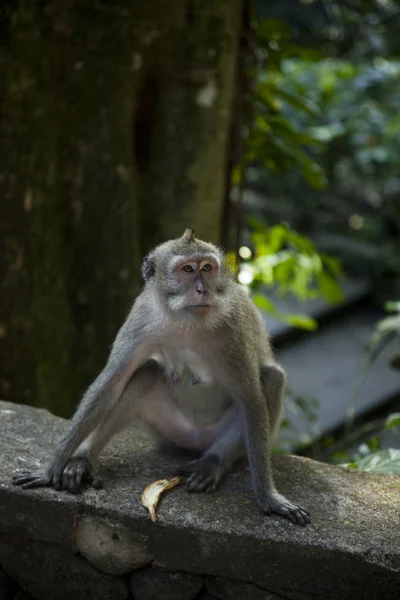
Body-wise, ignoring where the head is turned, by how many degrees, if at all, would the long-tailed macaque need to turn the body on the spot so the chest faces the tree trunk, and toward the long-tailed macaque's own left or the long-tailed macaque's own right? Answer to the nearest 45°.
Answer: approximately 180°

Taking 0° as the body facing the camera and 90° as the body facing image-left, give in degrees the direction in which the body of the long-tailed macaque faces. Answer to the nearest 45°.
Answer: approximately 0°

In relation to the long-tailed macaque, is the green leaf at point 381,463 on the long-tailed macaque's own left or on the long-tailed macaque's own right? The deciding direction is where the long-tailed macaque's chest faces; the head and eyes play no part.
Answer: on the long-tailed macaque's own left
